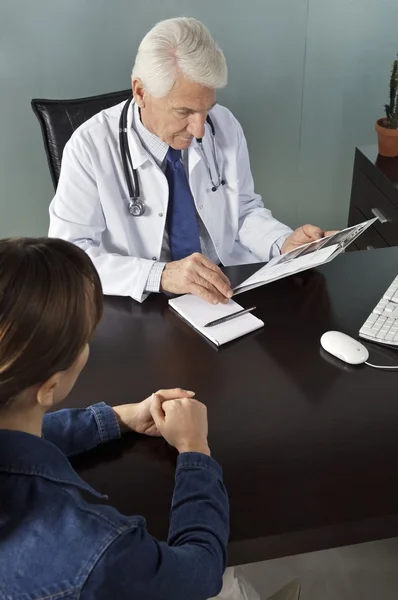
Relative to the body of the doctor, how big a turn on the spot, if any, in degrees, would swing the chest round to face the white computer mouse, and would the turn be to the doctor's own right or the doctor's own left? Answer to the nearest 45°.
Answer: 0° — they already face it

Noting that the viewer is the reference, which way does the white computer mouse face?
facing the viewer and to the right of the viewer

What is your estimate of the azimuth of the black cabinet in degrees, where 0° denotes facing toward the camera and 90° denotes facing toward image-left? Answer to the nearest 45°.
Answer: approximately 45°

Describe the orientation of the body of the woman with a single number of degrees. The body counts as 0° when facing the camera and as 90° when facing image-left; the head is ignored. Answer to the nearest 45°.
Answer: approximately 225°

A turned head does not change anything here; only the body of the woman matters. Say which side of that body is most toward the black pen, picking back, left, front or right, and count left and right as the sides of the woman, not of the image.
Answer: front

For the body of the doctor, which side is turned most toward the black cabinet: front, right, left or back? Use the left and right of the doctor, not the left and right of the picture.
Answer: left

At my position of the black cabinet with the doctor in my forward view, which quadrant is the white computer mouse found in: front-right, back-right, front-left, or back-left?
front-left

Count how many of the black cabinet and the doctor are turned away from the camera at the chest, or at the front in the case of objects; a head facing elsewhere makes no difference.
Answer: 0

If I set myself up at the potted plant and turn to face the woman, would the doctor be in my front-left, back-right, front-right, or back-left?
front-right

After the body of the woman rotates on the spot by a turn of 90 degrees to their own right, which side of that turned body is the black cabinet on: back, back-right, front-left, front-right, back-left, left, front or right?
left

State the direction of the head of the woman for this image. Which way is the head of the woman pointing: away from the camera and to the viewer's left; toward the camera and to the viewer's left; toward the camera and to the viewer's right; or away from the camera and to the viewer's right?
away from the camera and to the viewer's right

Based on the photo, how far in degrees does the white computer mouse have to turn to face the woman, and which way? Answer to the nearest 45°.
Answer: approximately 90° to its right

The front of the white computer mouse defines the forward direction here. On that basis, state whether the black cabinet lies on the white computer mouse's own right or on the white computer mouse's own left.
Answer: on the white computer mouse's own left

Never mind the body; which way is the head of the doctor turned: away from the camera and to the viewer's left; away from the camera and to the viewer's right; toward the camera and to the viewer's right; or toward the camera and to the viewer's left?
toward the camera and to the viewer's right

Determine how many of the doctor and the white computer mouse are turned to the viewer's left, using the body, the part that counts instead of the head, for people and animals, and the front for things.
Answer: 0

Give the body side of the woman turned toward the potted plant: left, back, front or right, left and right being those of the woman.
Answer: front
